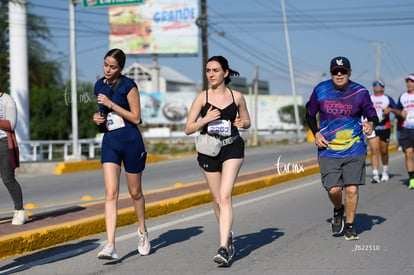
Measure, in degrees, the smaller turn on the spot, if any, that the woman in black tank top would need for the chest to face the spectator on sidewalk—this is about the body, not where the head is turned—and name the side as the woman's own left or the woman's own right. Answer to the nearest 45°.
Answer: approximately 135° to the woman's own right

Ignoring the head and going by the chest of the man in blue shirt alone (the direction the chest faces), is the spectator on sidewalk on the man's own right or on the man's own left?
on the man's own right

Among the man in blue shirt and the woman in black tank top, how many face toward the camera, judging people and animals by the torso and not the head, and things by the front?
2

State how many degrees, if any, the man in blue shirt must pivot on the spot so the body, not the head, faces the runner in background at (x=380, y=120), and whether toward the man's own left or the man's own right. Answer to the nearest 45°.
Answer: approximately 180°
